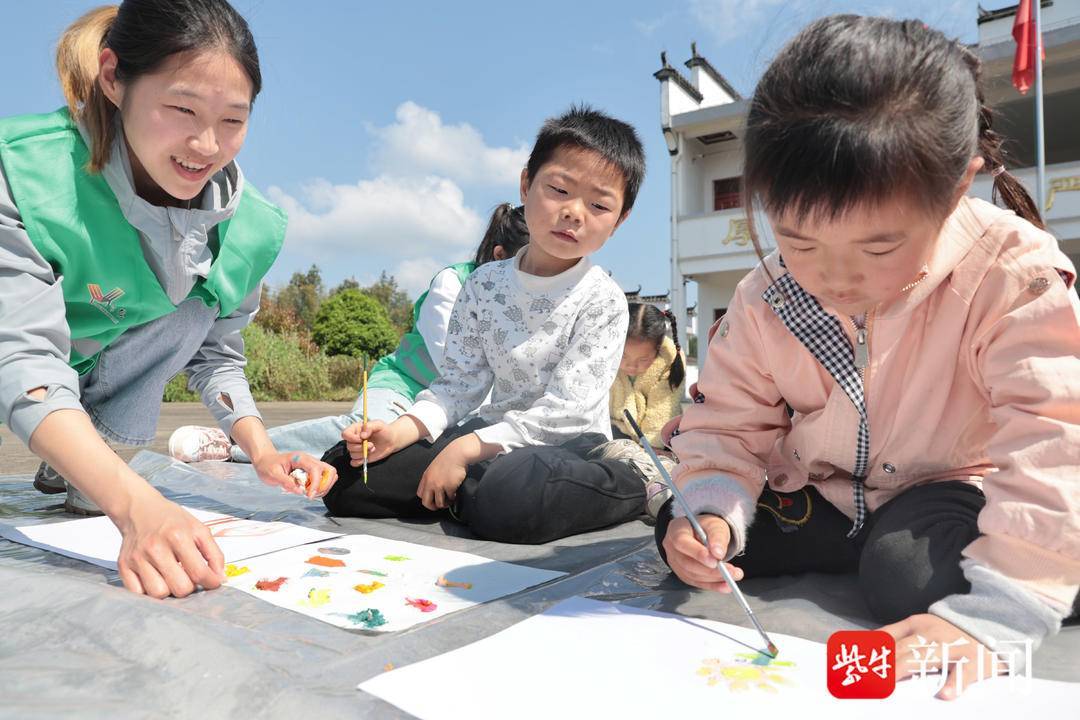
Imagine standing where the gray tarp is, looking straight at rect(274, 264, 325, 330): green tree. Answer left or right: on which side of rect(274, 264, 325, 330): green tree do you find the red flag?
right

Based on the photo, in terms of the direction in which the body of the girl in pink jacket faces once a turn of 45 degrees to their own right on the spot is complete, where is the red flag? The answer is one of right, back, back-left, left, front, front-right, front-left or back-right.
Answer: right

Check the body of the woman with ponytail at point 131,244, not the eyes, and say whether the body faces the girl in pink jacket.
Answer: yes

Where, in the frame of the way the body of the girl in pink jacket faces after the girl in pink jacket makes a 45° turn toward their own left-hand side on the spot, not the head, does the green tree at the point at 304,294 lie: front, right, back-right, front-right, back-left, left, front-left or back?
back-right

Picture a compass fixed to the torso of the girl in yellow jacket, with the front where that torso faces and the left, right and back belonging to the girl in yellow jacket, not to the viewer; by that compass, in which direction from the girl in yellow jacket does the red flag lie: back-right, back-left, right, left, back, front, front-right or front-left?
back

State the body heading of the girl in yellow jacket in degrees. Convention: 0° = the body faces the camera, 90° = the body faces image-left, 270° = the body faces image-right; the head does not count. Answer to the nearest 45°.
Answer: approximately 45°

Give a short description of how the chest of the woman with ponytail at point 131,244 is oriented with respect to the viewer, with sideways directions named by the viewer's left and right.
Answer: facing the viewer and to the right of the viewer

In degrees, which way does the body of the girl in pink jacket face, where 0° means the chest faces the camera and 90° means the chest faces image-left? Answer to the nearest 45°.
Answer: approximately 45°

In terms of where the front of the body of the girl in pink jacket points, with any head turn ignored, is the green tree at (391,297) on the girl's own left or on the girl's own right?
on the girl's own right

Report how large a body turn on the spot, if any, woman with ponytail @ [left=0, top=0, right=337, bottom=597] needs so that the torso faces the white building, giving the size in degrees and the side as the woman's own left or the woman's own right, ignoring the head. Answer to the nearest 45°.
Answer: approximately 90° to the woman's own left
